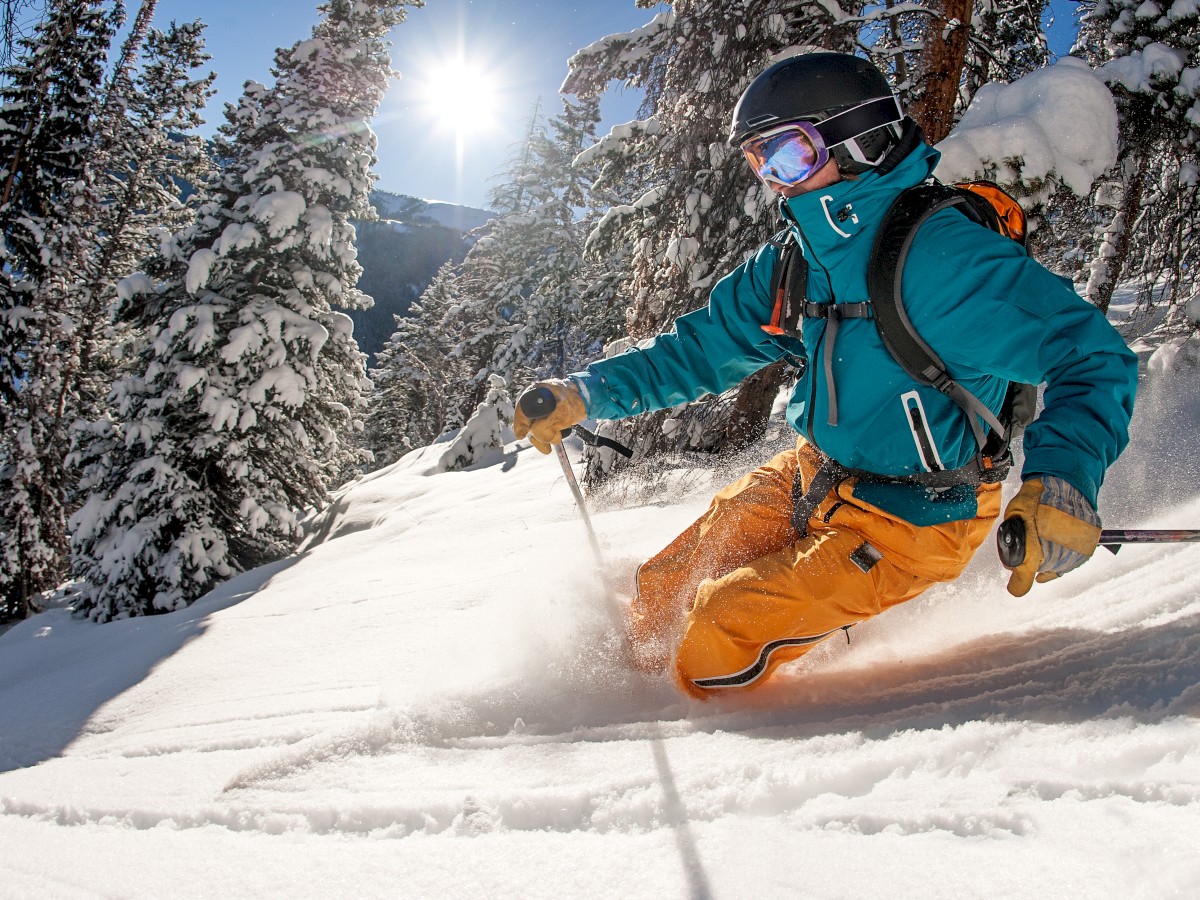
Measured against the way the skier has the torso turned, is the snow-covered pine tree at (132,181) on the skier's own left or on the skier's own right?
on the skier's own right

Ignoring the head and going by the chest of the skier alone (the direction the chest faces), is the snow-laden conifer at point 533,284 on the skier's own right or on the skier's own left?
on the skier's own right

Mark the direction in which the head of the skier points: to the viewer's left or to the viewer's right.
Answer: to the viewer's left

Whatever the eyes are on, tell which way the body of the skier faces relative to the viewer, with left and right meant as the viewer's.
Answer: facing the viewer and to the left of the viewer

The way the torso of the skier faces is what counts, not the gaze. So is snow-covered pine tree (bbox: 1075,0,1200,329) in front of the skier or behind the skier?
behind

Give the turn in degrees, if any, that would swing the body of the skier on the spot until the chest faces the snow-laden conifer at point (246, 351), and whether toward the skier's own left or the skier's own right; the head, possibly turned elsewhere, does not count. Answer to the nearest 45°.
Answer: approximately 90° to the skier's own right
